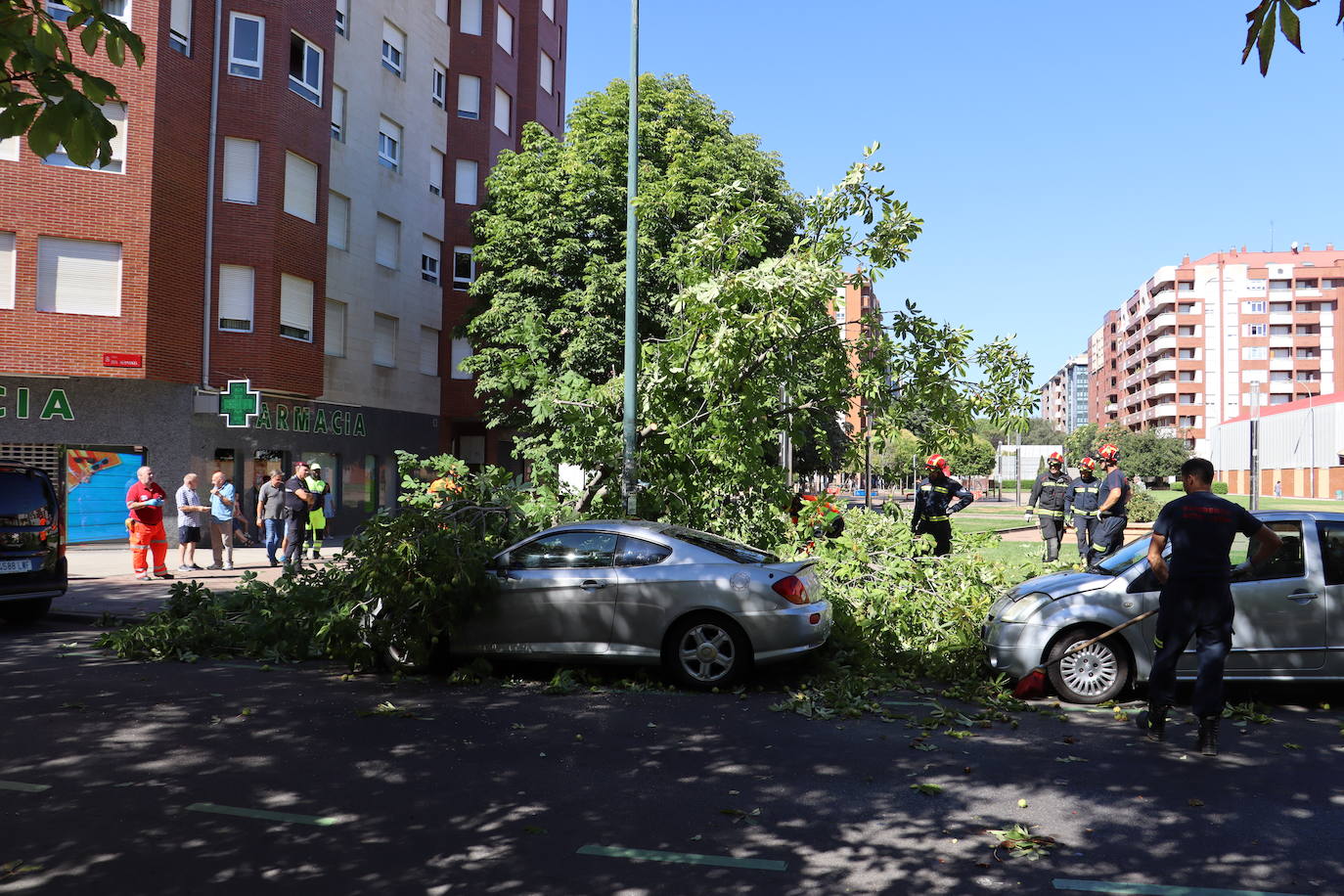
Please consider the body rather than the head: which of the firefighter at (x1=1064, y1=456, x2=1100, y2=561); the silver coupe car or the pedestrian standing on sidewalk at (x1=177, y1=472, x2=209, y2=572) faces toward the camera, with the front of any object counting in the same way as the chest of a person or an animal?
the firefighter

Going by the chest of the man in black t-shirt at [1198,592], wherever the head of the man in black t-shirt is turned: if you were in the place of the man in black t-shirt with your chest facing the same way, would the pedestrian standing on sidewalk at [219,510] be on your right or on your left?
on your left

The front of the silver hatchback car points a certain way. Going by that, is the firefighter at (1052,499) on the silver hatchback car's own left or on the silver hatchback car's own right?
on the silver hatchback car's own right

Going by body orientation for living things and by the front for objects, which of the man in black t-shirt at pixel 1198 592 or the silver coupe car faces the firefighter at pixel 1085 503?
the man in black t-shirt

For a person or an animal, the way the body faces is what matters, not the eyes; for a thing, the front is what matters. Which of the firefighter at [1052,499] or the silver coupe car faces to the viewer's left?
the silver coupe car

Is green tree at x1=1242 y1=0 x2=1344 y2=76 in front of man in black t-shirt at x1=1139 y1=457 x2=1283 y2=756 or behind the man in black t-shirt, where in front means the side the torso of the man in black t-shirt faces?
behind

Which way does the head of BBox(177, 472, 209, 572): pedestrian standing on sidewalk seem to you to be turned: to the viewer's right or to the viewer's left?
to the viewer's right

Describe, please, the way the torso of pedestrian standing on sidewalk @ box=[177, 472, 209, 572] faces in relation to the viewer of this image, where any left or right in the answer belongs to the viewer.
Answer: facing to the right of the viewer

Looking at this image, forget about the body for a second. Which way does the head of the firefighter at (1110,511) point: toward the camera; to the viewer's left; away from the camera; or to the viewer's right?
to the viewer's left

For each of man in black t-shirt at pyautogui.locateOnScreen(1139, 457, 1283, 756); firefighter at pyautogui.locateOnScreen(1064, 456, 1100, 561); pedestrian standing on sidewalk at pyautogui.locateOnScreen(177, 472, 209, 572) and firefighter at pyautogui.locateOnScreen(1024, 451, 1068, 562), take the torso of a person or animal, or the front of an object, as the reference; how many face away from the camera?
1

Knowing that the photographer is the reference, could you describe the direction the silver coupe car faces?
facing to the left of the viewer

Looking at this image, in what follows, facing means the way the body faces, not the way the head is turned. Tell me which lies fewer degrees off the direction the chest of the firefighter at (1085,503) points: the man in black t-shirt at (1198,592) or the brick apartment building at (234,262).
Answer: the man in black t-shirt

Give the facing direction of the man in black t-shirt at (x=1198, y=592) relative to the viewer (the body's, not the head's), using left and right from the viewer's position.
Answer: facing away from the viewer

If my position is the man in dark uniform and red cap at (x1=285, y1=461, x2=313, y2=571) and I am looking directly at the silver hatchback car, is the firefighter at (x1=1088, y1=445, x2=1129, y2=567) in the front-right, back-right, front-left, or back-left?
front-left

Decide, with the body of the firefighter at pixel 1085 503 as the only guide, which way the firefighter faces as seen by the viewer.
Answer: toward the camera
